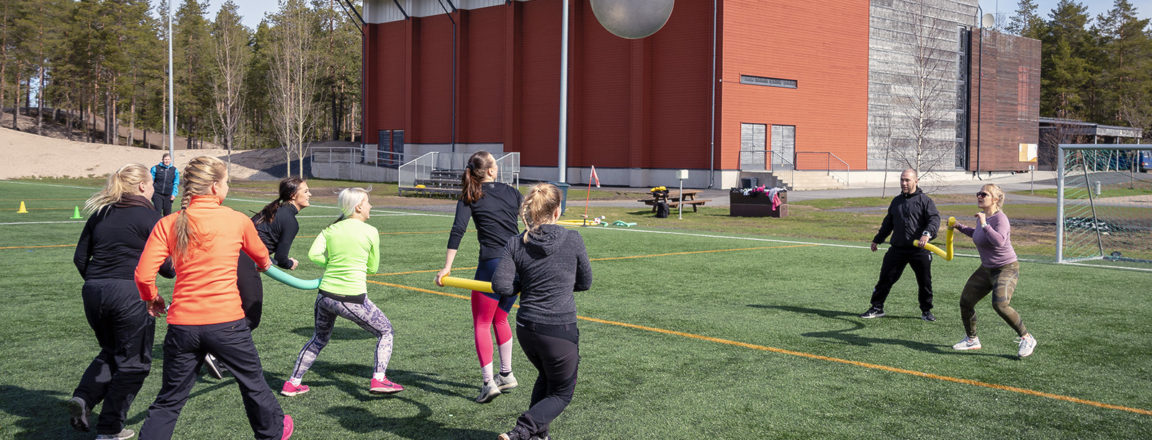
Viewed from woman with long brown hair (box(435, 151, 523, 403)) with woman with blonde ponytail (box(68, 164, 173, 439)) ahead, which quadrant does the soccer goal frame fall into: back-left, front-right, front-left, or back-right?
back-right

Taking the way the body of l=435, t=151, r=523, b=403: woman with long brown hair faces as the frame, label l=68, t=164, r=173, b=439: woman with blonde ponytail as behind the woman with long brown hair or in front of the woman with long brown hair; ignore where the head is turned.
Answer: behind

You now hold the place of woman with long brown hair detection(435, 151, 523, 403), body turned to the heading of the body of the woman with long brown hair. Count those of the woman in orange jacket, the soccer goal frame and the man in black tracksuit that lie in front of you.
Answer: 2

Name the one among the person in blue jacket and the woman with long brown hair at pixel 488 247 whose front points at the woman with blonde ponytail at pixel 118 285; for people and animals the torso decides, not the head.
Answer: the person in blue jacket

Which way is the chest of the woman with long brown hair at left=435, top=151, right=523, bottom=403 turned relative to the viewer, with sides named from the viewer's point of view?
facing away from the viewer and to the right of the viewer

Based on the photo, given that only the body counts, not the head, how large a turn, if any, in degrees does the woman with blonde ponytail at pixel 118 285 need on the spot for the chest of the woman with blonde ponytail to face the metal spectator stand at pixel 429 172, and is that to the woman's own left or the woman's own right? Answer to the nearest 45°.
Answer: approximately 45° to the woman's own left

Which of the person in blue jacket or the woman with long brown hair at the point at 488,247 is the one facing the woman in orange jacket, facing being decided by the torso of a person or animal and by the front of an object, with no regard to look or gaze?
the person in blue jacket

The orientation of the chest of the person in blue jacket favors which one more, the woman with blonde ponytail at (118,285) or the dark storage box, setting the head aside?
the woman with blonde ponytail
